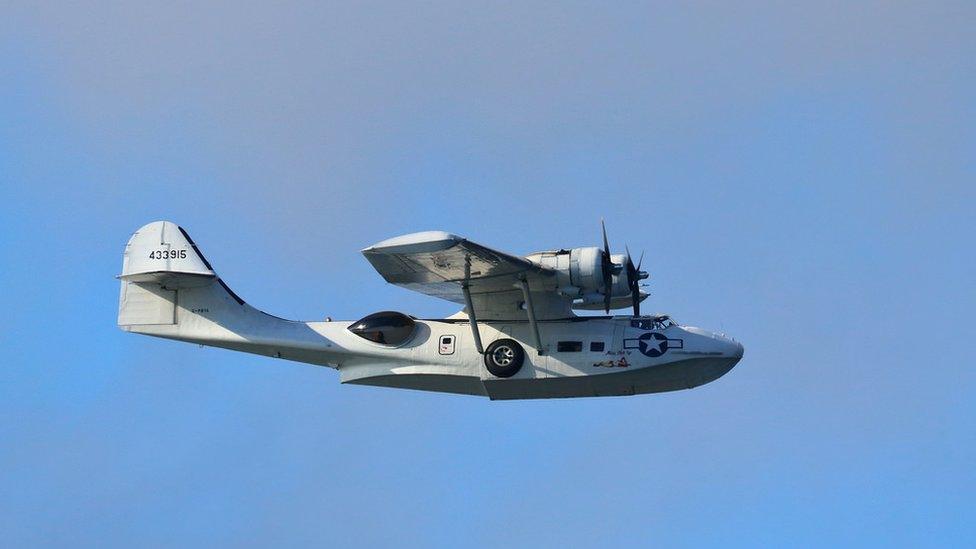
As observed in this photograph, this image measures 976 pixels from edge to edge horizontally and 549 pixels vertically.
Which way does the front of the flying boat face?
to the viewer's right
